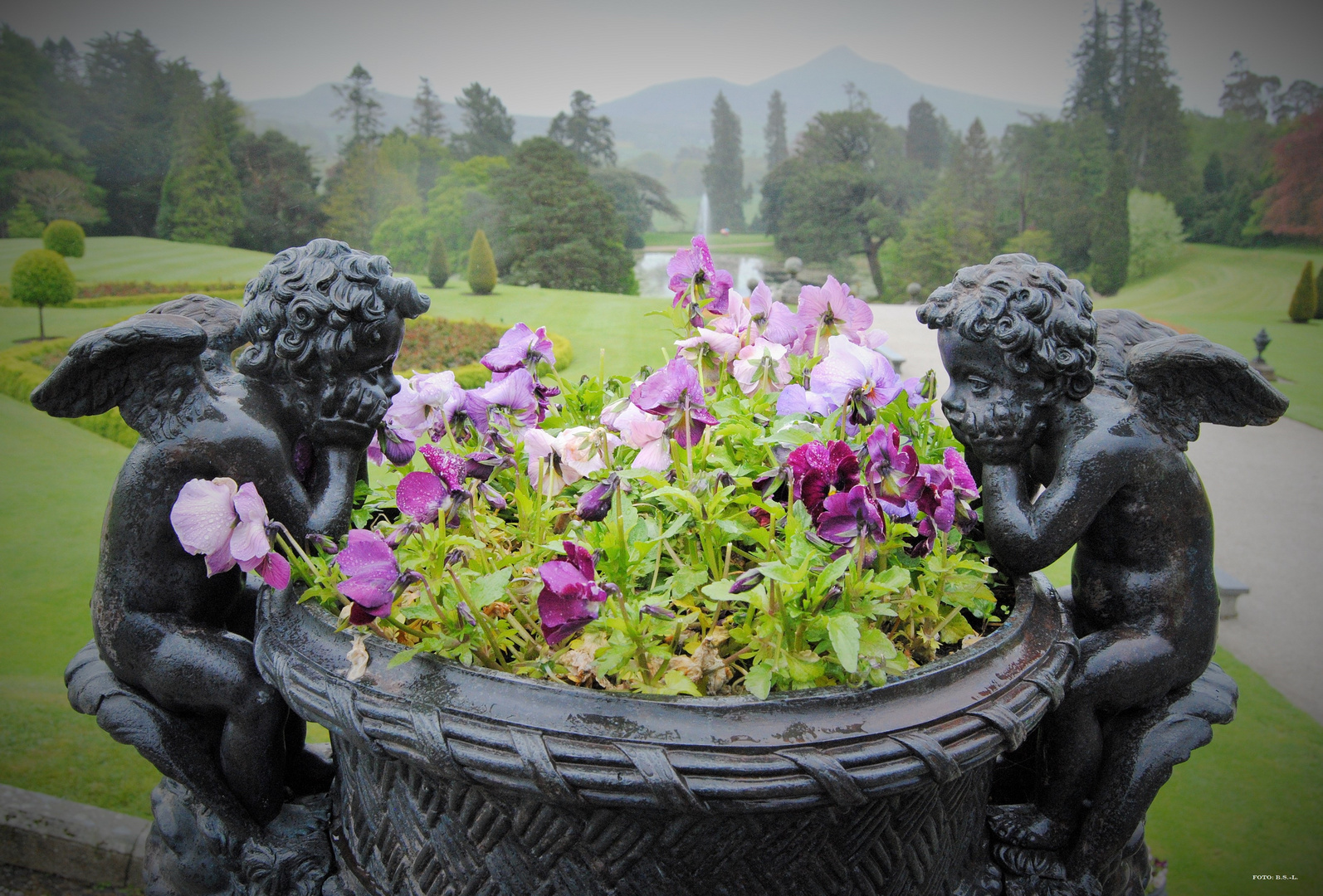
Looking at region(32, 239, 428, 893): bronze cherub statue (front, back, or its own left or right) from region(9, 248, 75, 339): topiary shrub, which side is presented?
left

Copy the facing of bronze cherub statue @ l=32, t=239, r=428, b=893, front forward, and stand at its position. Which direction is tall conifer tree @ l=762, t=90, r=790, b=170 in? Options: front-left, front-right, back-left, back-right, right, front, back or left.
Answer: front-left

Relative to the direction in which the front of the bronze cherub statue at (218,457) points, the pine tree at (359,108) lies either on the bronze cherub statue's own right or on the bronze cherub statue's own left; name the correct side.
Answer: on the bronze cherub statue's own left

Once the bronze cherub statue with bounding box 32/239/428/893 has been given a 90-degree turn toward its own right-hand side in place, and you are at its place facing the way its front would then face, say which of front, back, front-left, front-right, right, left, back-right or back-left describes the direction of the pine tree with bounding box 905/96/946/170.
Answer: back-left

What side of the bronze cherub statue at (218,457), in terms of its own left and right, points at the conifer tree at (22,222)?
left

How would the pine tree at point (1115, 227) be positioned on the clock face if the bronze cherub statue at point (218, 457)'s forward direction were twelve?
The pine tree is roughly at 11 o'clock from the bronze cherub statue.

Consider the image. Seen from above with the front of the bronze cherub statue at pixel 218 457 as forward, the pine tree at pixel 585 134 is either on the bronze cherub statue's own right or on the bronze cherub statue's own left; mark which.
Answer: on the bronze cherub statue's own left

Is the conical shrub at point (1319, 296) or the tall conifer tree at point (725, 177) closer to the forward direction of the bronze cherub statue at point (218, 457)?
the conical shrub

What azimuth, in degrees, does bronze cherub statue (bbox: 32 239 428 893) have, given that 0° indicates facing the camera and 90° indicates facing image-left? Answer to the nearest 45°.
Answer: approximately 270°

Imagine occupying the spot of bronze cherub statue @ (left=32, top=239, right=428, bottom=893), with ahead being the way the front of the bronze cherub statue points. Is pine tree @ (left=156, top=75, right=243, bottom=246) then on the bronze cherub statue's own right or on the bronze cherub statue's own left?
on the bronze cherub statue's own left

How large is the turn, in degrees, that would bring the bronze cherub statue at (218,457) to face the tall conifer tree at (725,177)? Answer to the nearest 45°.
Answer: approximately 45° to its left
